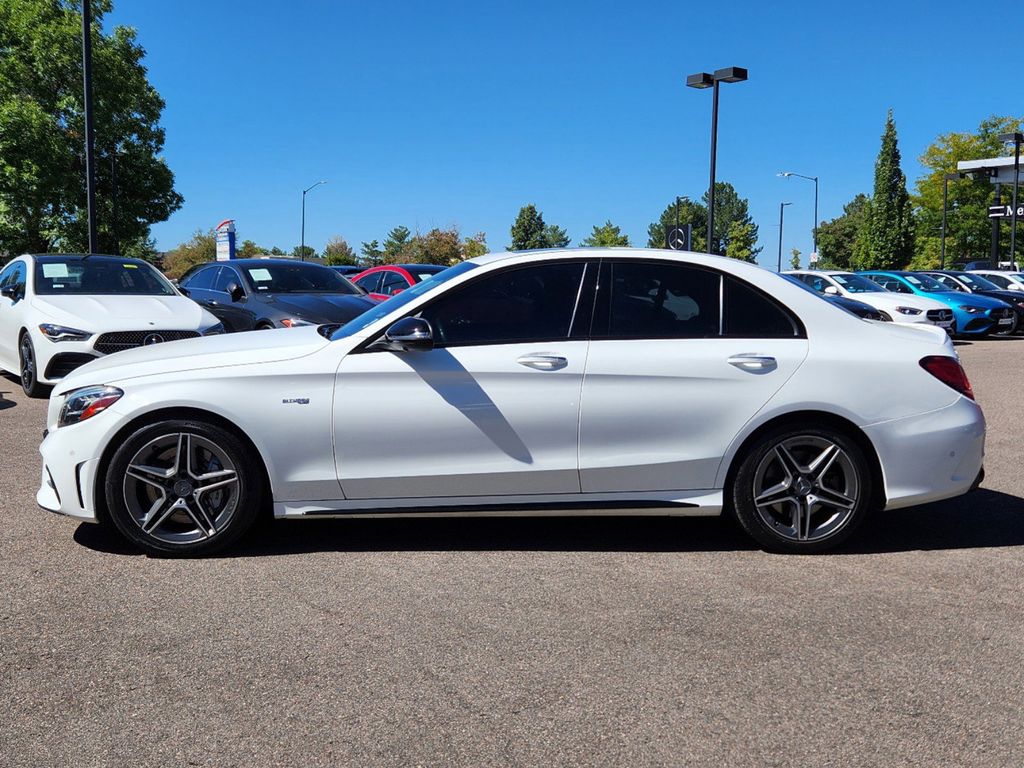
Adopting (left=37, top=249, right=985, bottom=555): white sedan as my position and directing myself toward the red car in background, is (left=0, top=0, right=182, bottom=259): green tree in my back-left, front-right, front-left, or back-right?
front-left

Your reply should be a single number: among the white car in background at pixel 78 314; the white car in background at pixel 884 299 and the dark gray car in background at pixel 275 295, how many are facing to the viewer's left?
0

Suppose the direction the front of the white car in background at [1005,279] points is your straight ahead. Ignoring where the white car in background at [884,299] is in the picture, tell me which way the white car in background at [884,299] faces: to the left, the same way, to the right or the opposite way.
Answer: the same way

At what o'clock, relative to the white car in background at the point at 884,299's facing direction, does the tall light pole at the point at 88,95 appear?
The tall light pole is roughly at 4 o'clock from the white car in background.

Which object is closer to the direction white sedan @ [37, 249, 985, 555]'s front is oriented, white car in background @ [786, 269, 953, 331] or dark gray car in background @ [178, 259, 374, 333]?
the dark gray car in background

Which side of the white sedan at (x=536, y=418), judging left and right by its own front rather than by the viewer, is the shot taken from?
left

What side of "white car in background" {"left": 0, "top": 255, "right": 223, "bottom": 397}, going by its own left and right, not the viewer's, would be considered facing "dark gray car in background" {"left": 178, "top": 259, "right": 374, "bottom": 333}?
left

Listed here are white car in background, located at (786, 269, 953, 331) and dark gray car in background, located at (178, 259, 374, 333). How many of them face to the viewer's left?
0

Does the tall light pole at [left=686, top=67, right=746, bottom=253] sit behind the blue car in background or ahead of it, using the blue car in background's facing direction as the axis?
behind

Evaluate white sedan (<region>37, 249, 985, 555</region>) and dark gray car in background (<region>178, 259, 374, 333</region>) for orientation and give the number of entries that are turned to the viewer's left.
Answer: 1

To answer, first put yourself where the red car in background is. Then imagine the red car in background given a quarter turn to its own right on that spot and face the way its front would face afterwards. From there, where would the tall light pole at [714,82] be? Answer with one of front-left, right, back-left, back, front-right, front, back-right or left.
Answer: back

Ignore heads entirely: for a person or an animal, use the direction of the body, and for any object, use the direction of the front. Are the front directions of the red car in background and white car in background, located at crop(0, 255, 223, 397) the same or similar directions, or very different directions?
same or similar directions

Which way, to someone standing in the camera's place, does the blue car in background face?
facing the viewer and to the right of the viewer

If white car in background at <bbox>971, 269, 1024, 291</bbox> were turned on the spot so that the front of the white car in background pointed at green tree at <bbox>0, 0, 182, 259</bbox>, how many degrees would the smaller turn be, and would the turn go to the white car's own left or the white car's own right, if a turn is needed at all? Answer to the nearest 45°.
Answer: approximately 135° to the white car's own right
